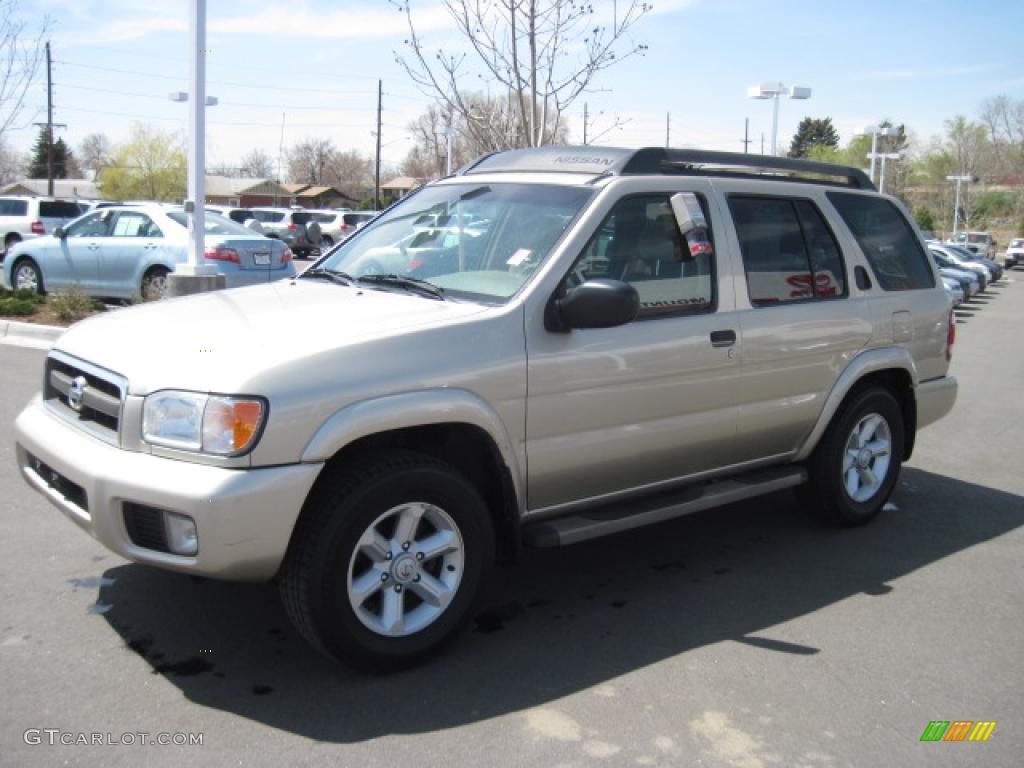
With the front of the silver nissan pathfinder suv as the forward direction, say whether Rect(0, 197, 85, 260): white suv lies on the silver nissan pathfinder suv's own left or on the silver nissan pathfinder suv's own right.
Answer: on the silver nissan pathfinder suv's own right

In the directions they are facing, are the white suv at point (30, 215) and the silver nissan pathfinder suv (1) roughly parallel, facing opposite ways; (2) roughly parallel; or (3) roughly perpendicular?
roughly perpendicular

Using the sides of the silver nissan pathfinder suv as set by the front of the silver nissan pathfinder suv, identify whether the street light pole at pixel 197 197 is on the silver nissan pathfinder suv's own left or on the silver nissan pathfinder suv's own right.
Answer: on the silver nissan pathfinder suv's own right

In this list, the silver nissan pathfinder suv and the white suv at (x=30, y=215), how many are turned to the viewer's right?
0

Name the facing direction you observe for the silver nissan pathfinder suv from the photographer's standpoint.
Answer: facing the viewer and to the left of the viewer

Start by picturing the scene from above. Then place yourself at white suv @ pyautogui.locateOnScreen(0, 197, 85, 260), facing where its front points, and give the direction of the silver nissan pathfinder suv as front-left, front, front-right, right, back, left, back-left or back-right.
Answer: back-left

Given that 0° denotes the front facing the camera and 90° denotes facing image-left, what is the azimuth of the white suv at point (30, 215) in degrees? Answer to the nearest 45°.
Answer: approximately 135°
